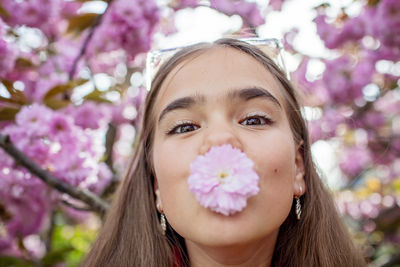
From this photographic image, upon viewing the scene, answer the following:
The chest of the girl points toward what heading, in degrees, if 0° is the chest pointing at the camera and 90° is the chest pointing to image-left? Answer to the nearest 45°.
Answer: approximately 0°
